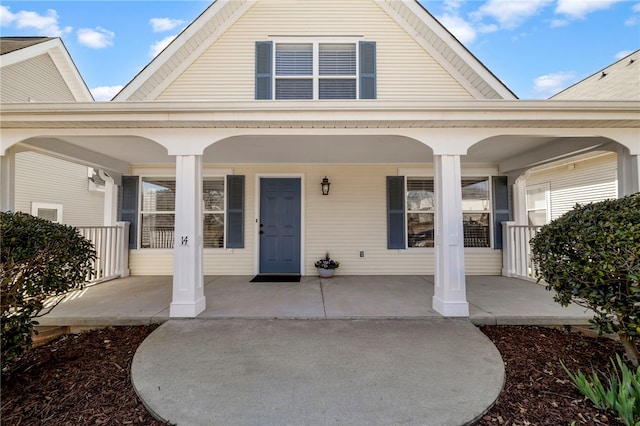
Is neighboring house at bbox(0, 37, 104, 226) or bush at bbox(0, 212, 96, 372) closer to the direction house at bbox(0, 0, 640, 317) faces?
the bush

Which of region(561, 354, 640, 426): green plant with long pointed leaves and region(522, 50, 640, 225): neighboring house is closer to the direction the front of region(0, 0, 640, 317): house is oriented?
the green plant with long pointed leaves

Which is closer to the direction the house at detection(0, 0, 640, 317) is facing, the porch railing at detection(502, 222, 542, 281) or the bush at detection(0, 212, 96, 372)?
the bush

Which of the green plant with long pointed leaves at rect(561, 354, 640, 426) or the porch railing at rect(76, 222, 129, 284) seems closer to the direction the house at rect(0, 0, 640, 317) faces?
the green plant with long pointed leaves

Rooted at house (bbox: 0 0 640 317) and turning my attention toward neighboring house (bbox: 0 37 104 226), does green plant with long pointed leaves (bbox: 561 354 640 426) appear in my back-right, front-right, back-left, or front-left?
back-left

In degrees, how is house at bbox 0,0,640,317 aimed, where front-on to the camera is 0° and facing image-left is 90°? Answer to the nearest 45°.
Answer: approximately 0°

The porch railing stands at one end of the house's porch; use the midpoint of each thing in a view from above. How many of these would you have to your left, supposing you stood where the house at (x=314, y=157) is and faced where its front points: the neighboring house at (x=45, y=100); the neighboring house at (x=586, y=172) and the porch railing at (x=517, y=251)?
2

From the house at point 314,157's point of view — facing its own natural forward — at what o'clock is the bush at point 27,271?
The bush is roughly at 1 o'clock from the house.

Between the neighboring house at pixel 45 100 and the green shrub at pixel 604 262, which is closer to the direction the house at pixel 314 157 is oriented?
the green shrub

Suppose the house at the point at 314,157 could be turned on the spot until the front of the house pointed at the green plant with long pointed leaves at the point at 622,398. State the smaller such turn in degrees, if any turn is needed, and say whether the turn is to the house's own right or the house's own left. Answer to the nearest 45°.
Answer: approximately 45° to the house's own left

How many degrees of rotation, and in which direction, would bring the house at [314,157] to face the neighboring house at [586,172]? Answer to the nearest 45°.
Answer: approximately 90° to its left

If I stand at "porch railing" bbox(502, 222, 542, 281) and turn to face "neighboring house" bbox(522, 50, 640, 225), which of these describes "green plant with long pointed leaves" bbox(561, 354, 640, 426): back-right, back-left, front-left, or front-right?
back-right

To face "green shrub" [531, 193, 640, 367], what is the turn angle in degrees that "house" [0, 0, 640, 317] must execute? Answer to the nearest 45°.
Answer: approximately 45° to its left
